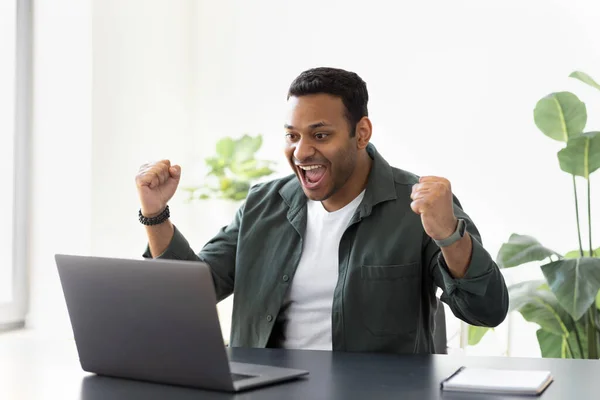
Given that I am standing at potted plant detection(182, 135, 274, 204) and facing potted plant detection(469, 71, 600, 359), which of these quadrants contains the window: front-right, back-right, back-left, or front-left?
back-right

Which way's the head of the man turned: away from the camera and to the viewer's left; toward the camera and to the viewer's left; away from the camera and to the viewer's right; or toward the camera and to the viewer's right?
toward the camera and to the viewer's left

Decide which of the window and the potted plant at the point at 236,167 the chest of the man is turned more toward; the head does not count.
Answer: the window

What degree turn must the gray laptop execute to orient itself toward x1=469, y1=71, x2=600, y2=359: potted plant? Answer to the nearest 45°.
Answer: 0° — it already faces it

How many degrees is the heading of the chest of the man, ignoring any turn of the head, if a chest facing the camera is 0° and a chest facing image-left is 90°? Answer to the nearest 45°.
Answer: approximately 45°

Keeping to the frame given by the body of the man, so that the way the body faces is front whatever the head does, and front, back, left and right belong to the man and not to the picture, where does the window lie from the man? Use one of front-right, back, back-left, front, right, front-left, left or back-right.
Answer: right

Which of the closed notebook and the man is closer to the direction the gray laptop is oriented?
the man

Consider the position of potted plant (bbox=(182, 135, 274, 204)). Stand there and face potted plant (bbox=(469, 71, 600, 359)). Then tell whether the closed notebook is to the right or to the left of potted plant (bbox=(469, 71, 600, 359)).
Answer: right

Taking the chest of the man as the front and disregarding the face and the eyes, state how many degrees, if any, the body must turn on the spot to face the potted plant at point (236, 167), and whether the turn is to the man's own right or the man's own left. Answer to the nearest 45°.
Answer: approximately 135° to the man's own right

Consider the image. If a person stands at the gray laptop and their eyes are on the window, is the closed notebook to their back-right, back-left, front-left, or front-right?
back-right

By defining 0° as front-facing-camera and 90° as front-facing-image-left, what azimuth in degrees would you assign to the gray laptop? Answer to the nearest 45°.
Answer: approximately 225°

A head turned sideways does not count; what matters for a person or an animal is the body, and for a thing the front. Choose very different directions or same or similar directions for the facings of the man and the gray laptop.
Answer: very different directions
